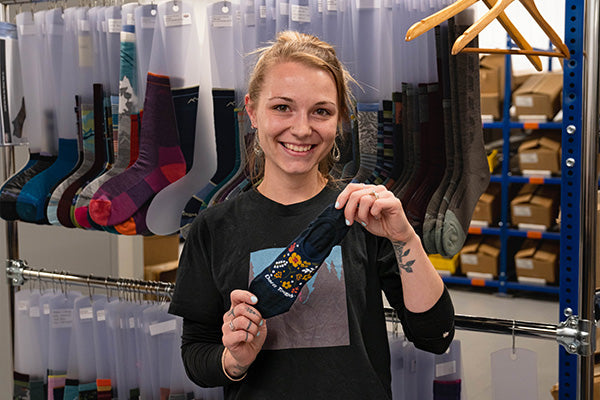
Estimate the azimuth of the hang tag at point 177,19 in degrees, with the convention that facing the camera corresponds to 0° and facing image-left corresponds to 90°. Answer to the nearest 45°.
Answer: approximately 0°

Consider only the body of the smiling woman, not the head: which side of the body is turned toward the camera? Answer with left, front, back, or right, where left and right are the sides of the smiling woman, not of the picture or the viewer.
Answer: front

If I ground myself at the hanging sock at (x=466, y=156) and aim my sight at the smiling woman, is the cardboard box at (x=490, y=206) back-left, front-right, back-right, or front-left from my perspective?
back-right

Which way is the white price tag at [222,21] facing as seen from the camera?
toward the camera

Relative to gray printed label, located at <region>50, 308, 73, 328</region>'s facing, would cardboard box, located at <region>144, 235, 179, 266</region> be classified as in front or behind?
behind

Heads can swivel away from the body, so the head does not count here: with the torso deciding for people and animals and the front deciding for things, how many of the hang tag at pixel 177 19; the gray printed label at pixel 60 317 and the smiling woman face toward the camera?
3

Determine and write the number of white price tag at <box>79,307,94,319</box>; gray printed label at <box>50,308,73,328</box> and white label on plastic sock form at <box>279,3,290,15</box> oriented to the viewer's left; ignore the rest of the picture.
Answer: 0

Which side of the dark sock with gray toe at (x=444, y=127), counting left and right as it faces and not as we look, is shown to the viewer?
left

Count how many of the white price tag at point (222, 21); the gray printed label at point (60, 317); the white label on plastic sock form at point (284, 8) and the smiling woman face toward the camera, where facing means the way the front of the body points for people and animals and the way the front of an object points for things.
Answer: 4
